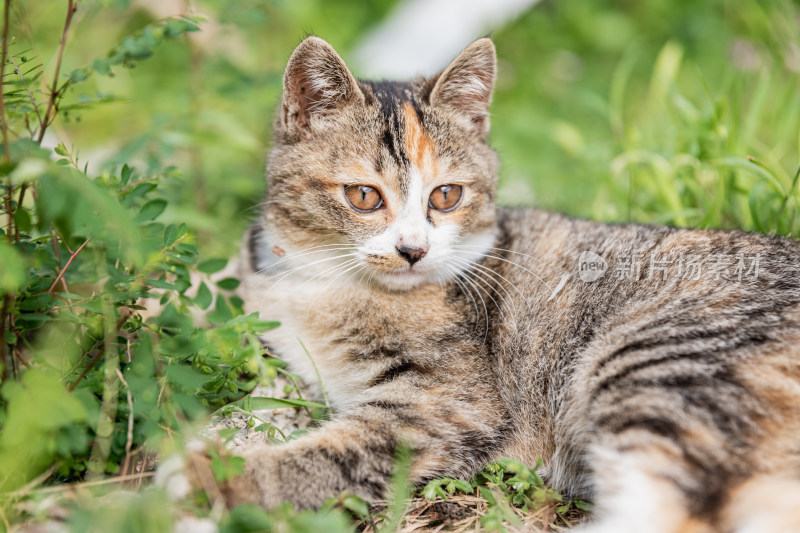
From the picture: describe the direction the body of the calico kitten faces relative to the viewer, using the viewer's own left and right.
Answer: facing to the left of the viewer

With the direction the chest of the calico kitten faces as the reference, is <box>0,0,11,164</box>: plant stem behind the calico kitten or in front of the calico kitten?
in front
